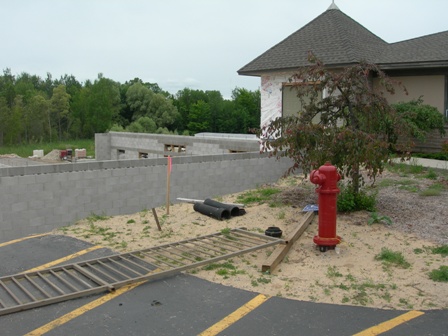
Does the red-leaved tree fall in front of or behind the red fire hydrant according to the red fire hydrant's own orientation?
behind

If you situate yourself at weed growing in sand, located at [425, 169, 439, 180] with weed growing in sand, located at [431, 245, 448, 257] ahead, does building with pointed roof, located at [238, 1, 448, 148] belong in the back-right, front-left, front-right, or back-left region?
back-right

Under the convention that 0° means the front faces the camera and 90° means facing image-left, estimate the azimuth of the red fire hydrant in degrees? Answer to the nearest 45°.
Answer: approximately 45°

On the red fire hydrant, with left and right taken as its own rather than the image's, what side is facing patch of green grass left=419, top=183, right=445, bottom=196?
back

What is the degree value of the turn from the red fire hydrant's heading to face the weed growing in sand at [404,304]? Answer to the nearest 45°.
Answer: approximately 90° to its left

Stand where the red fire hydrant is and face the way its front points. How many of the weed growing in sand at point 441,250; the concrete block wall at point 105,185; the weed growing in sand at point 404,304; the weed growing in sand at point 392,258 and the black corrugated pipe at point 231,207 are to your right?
2

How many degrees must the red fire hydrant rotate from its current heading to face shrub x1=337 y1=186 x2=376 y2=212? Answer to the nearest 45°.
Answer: approximately 135° to its right

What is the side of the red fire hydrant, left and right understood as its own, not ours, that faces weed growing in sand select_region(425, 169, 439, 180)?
back

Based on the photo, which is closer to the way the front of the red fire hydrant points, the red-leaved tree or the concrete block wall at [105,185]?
the concrete block wall

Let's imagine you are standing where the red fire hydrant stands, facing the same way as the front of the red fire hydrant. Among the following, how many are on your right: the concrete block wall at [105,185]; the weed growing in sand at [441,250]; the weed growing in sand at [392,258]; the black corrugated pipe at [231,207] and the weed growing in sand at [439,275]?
2

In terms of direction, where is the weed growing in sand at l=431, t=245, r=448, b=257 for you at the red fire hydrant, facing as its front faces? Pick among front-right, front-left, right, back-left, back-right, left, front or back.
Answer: back-left

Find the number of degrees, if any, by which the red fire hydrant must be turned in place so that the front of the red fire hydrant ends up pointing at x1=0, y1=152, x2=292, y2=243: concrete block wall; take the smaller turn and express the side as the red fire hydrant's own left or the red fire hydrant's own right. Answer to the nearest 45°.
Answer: approximately 90° to the red fire hydrant's own right

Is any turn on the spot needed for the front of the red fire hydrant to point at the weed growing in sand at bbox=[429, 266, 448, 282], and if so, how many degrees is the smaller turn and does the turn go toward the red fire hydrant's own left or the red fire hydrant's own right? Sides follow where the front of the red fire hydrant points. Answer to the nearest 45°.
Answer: approximately 90° to the red fire hydrant's own left

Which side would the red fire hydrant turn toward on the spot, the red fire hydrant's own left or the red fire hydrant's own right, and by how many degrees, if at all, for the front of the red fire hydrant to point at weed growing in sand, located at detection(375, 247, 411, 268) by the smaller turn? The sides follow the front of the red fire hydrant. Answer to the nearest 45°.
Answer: approximately 135° to the red fire hydrant's own left
